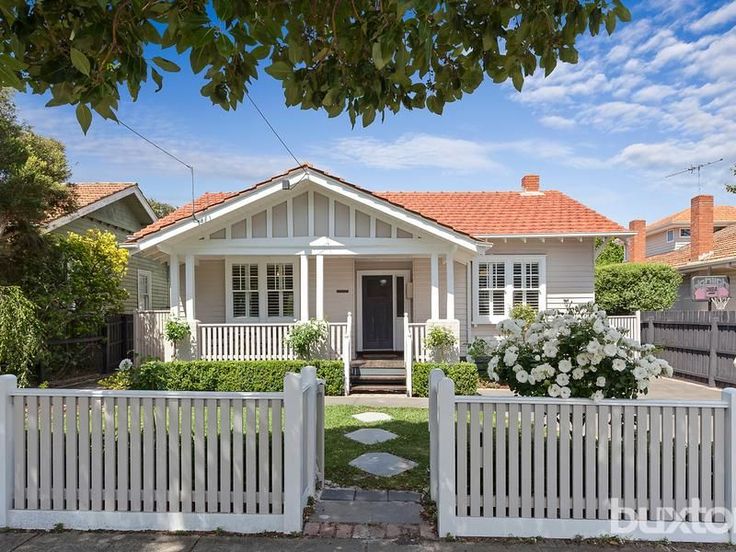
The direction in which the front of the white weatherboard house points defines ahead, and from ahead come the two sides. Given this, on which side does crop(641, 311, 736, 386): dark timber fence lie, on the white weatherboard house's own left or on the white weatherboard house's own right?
on the white weatherboard house's own left

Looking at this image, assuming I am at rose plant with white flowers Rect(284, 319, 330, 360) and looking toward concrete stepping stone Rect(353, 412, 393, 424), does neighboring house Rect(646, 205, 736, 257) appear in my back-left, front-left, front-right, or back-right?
back-left

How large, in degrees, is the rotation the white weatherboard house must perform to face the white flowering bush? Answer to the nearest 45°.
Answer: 0° — it already faces it

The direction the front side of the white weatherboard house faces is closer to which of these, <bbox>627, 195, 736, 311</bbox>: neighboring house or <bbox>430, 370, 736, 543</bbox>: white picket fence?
the white picket fence

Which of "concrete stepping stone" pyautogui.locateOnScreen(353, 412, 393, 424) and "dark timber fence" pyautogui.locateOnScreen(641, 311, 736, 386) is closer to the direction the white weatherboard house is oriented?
the concrete stepping stone

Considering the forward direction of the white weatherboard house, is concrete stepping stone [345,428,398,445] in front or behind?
in front

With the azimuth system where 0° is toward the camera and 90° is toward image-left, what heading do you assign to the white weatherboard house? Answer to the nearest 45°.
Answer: approximately 0°

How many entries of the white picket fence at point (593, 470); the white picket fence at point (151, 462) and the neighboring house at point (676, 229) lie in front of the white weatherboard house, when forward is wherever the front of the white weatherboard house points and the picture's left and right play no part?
2

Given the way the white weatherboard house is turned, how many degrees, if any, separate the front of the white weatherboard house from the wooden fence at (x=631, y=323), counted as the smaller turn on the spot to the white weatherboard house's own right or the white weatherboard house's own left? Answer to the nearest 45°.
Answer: approximately 90° to the white weatherboard house's own left
